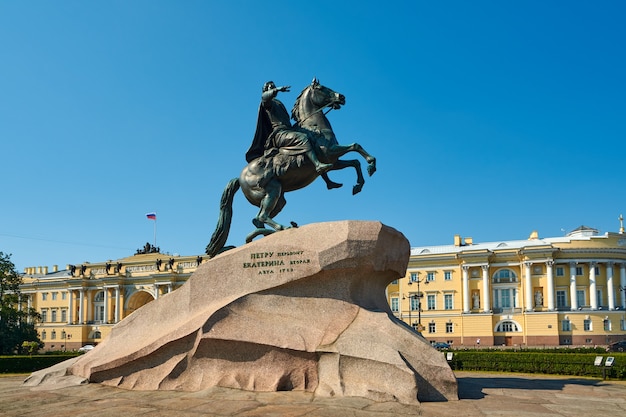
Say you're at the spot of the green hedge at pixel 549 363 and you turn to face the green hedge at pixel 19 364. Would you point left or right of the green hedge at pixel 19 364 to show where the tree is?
right

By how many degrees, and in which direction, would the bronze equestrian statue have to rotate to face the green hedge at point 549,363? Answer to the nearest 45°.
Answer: approximately 45° to its left

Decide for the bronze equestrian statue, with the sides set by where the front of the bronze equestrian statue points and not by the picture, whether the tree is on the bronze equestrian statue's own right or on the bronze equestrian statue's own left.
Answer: on the bronze equestrian statue's own left

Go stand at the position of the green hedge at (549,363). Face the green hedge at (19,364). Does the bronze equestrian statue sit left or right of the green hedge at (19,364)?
left

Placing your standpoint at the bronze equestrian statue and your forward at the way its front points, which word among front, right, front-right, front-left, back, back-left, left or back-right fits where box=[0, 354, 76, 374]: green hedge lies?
back-left

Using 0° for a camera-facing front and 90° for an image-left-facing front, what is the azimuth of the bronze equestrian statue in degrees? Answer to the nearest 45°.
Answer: approximately 270°
